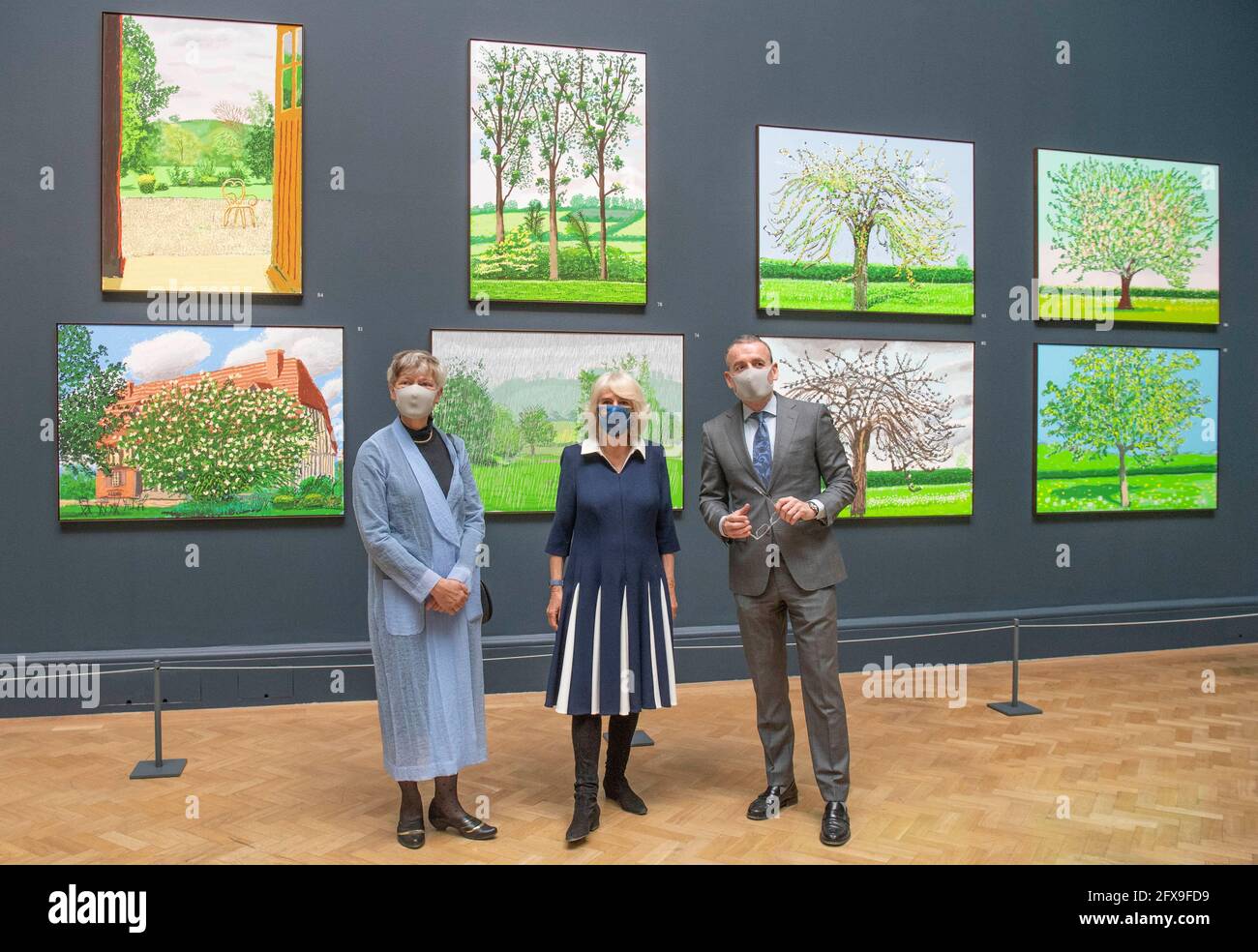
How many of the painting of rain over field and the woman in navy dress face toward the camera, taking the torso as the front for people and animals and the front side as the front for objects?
2

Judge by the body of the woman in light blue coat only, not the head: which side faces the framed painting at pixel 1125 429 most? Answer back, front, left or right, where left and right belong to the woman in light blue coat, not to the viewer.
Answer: left

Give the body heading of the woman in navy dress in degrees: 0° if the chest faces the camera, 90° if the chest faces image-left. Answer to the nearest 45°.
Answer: approximately 0°

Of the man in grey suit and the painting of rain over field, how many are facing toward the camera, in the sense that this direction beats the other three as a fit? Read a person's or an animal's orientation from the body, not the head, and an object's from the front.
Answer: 2

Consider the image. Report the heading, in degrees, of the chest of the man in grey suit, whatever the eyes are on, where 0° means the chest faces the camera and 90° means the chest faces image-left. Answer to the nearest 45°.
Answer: approximately 0°

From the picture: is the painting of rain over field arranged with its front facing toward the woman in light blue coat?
yes

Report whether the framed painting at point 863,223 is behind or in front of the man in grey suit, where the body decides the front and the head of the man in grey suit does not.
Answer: behind
